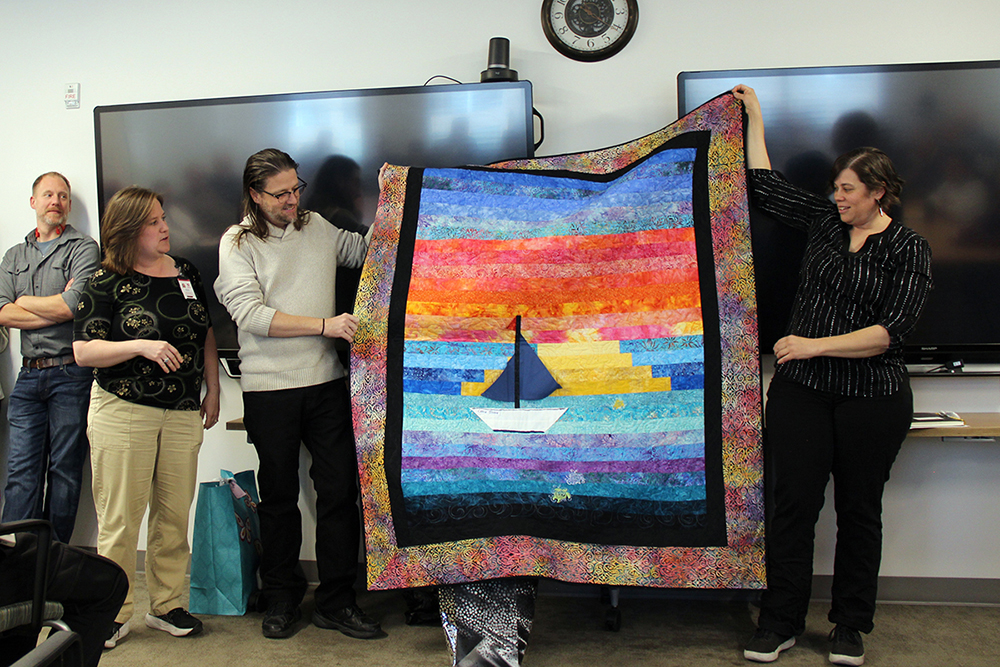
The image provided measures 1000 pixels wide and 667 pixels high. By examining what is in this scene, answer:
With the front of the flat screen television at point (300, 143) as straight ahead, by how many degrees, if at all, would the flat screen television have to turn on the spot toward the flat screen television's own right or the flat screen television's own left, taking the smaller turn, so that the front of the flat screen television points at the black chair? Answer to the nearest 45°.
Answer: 0° — it already faces it

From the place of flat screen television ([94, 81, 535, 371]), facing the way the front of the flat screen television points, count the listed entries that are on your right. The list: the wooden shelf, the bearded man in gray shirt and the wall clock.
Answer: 1

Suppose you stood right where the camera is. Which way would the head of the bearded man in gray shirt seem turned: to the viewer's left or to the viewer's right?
to the viewer's right

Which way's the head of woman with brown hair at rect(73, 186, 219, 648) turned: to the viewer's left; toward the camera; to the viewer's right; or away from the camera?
to the viewer's right

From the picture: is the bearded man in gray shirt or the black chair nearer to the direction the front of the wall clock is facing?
the black chair

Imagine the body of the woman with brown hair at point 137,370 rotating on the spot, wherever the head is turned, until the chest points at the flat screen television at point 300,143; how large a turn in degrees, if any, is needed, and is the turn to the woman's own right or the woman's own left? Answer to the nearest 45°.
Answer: approximately 90° to the woman's own left
